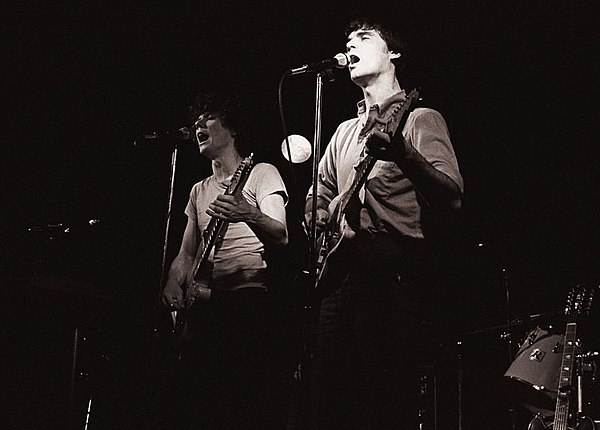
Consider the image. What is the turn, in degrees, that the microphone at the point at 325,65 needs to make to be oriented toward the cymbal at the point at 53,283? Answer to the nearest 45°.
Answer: approximately 135° to its left

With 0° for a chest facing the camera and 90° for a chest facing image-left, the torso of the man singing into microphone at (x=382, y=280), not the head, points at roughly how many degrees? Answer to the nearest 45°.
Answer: approximately 45°

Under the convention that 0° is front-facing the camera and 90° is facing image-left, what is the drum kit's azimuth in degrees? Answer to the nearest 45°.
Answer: approximately 45°

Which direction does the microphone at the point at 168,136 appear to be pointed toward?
to the viewer's right

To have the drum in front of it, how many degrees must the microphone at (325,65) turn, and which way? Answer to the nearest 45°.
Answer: approximately 45° to its left

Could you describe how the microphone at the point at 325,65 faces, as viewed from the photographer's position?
facing to the right of the viewer

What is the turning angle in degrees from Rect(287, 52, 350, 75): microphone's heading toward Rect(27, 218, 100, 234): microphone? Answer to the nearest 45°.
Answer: approximately 135° to its left

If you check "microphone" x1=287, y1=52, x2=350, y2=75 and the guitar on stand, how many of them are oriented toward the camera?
1

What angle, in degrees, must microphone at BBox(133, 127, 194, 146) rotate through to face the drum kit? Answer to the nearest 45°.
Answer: approximately 45° to its left
